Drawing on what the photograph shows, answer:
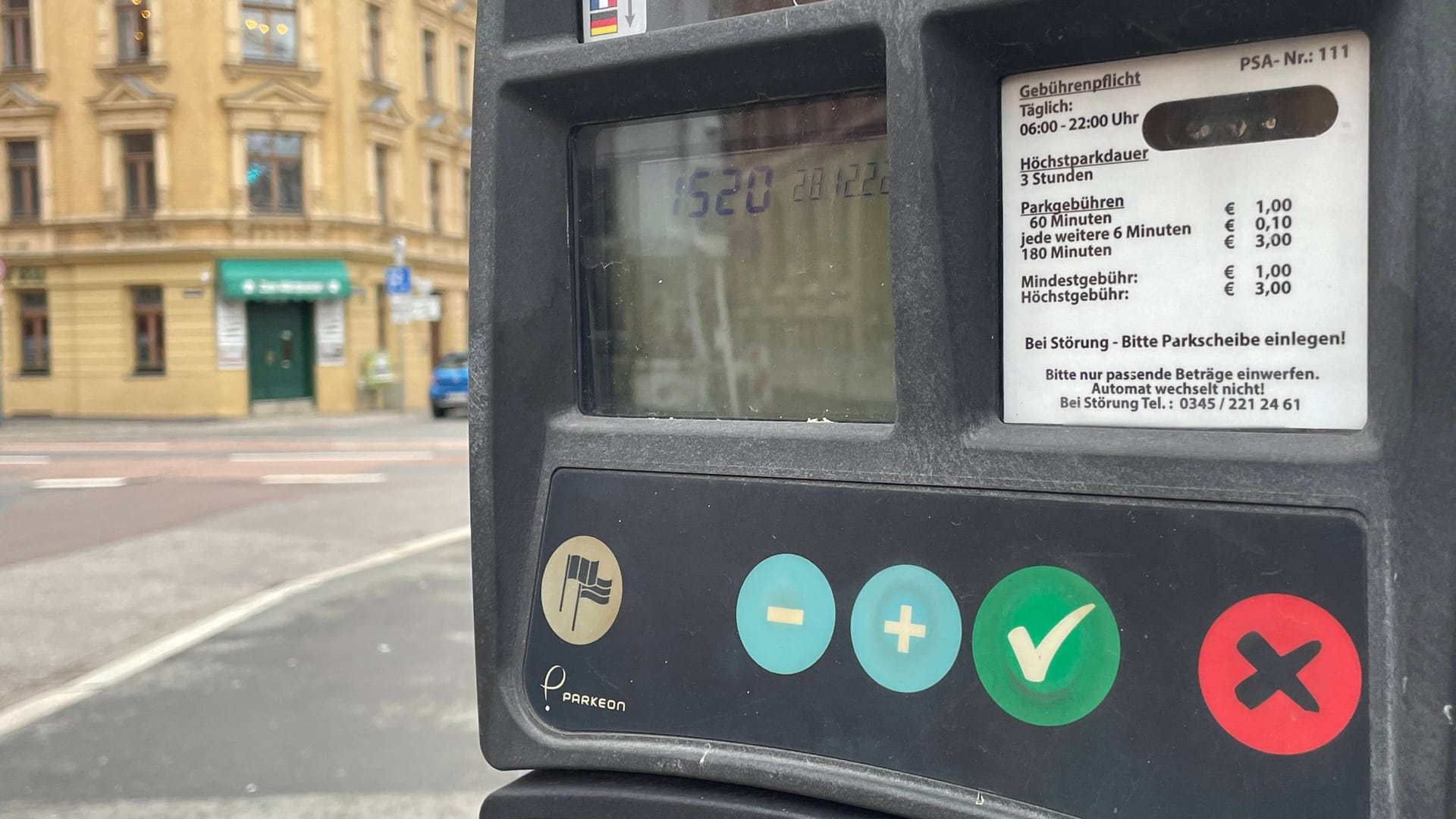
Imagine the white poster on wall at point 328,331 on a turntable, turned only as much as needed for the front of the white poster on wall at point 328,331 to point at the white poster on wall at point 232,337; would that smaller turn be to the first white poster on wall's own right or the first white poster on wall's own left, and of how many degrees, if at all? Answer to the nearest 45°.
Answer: approximately 45° to the first white poster on wall's own right

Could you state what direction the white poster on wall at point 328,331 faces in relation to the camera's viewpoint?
facing the viewer

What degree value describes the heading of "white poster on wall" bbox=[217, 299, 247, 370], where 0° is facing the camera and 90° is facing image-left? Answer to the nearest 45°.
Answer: approximately 0°

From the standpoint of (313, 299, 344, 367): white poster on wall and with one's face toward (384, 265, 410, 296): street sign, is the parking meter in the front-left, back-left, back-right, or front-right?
front-right

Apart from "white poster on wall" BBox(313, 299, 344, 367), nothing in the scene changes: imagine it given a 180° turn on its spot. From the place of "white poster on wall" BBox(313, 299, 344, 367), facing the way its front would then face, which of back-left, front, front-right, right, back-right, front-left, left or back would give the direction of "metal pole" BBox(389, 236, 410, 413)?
right

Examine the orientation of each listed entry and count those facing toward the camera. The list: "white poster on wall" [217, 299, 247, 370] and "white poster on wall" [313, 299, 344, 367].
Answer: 2

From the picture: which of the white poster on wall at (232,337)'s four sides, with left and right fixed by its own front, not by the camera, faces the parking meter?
front

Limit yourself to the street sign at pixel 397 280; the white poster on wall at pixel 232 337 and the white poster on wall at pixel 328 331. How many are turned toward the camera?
3

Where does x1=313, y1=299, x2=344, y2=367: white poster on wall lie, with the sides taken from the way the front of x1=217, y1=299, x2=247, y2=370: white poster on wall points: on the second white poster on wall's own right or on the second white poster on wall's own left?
on the second white poster on wall's own left

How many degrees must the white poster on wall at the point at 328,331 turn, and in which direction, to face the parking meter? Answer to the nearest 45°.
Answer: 0° — it already faces it

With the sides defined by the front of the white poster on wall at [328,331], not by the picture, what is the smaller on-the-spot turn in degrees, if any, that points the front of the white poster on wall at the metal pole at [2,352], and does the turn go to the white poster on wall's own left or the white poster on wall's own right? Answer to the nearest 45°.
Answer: approximately 90° to the white poster on wall's own right
